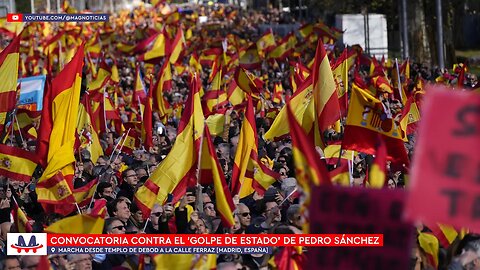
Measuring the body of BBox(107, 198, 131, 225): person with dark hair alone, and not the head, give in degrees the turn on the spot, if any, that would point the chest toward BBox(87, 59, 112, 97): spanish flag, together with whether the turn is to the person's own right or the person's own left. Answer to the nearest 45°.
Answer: approximately 135° to the person's own left

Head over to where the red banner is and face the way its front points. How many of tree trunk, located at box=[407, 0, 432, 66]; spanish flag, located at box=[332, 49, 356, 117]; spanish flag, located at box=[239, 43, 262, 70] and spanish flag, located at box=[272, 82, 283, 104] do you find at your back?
4

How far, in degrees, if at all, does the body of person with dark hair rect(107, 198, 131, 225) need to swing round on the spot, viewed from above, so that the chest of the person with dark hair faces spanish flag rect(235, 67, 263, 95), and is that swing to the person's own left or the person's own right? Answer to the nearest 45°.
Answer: approximately 135° to the person's own left

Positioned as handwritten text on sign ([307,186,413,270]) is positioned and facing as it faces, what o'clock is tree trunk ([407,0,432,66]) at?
The tree trunk is roughly at 6 o'clock from the handwritten text on sign.

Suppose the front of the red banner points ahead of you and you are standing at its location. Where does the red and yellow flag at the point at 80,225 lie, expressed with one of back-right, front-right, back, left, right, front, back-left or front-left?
back-right

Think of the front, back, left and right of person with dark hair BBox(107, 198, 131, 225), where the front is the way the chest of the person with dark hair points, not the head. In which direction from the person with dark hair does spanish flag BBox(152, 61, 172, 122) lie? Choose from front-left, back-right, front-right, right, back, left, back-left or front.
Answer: back-left

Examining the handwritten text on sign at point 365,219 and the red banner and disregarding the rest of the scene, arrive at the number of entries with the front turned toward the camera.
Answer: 2

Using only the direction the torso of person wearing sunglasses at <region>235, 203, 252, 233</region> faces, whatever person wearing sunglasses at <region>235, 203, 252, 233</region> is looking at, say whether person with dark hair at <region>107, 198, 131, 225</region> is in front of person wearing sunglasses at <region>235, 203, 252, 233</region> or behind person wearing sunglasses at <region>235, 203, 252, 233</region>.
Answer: behind

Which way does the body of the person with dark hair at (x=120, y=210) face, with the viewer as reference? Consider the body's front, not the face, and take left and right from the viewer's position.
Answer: facing the viewer and to the right of the viewer

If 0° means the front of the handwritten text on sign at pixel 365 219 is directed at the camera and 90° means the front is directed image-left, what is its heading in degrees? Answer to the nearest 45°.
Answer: approximately 0°
